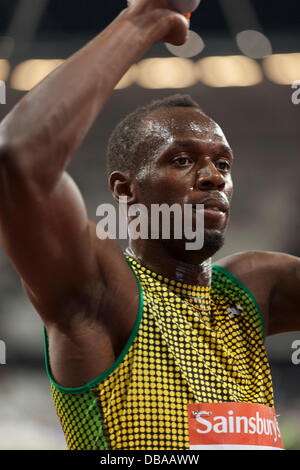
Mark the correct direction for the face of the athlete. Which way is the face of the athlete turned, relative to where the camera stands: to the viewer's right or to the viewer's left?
to the viewer's right

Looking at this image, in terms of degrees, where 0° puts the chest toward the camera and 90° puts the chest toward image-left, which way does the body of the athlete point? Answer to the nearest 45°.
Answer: approximately 315°
